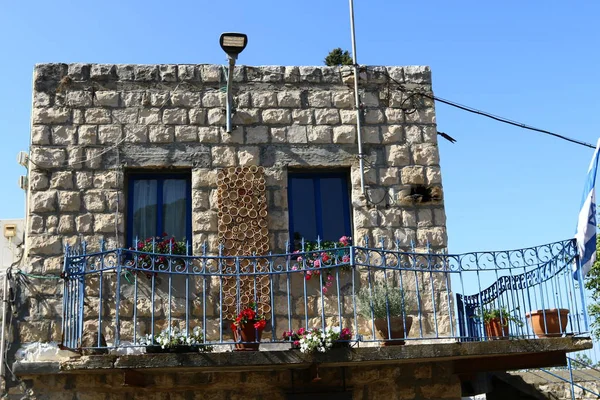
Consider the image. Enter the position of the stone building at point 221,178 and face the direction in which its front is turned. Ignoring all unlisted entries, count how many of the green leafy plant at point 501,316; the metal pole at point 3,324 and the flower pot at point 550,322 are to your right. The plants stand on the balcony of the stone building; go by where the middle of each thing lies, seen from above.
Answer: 1

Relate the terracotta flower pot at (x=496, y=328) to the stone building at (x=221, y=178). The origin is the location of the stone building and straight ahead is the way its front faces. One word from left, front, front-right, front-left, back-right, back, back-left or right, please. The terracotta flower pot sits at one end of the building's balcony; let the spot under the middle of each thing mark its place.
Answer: left

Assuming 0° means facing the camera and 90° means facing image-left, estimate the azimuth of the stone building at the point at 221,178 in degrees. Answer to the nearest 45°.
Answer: approximately 0°

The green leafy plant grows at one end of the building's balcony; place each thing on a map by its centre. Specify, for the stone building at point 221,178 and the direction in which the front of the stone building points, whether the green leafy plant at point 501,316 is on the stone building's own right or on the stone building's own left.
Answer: on the stone building's own left
